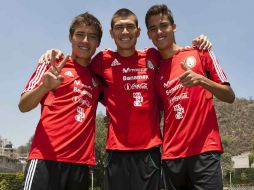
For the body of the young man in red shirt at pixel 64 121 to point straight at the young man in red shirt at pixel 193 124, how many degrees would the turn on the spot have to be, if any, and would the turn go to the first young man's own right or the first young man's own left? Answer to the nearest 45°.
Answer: approximately 45° to the first young man's own left

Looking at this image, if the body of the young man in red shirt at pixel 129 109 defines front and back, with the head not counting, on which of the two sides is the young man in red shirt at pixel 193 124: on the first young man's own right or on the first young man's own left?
on the first young man's own left

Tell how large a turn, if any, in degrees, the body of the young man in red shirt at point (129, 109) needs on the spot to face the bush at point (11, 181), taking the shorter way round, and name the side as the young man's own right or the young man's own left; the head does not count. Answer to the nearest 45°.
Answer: approximately 180°

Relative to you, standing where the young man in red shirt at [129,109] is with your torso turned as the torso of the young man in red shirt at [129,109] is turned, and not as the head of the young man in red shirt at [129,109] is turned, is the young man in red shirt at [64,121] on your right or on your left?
on your right

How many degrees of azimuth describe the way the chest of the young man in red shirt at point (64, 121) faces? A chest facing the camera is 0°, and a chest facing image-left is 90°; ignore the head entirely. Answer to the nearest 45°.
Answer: approximately 315°

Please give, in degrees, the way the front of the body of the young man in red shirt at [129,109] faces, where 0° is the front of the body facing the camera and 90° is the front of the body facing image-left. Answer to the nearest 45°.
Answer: approximately 0°
